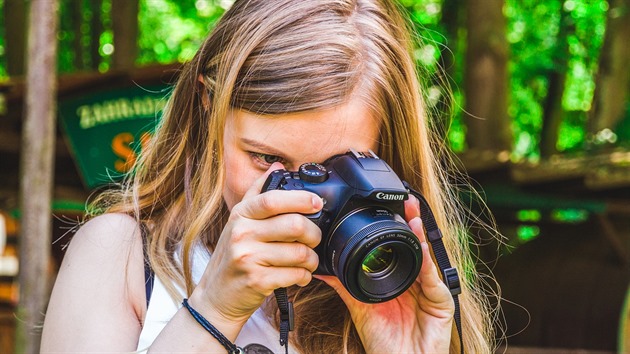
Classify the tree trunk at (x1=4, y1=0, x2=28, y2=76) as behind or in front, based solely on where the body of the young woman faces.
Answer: behind

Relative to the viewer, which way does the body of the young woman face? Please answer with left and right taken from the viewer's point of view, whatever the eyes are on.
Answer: facing the viewer and to the right of the viewer

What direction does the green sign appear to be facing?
toward the camera

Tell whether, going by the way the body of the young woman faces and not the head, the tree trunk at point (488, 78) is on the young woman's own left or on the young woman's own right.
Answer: on the young woman's own left

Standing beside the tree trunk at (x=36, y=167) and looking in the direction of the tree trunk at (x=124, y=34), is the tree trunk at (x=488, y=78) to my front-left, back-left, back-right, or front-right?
front-right

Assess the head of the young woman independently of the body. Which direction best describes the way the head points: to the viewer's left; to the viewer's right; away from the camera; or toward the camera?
toward the camera

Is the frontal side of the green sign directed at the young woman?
yes

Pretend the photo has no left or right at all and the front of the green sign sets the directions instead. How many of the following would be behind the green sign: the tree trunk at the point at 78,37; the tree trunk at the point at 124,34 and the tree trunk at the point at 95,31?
3

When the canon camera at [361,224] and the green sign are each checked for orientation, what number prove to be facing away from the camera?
0

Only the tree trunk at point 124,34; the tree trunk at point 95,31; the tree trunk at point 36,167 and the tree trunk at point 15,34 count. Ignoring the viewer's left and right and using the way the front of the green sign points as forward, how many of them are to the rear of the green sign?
3

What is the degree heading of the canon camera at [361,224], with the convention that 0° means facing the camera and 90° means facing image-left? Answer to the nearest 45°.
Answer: approximately 315°

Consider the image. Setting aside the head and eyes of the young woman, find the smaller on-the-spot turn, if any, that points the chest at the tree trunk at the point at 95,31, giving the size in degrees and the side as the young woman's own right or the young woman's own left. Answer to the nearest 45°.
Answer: approximately 135° to the young woman's own left

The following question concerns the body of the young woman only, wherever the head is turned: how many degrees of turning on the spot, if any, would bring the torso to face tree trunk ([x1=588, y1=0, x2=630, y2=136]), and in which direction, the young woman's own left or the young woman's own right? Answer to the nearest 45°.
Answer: approximately 90° to the young woman's own left
